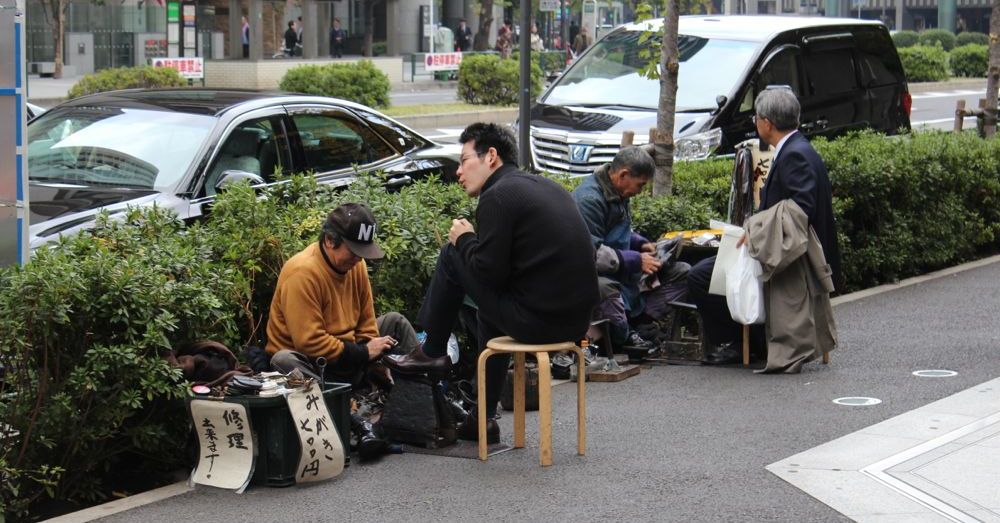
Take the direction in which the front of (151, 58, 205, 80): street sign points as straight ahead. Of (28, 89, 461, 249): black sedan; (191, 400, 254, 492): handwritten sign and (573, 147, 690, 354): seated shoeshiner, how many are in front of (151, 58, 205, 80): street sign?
3

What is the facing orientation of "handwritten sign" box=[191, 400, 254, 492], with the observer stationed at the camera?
facing the viewer

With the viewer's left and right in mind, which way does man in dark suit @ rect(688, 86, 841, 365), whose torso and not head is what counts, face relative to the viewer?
facing to the left of the viewer

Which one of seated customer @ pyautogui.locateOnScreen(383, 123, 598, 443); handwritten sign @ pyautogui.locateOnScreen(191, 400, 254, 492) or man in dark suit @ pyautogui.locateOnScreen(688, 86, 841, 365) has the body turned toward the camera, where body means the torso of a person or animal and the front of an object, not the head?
the handwritten sign

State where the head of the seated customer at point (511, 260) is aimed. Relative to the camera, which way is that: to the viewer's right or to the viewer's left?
to the viewer's left

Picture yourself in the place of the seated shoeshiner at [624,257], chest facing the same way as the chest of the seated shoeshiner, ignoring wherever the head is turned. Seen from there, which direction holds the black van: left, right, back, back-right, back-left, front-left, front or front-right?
back-left

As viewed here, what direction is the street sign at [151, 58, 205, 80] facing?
toward the camera

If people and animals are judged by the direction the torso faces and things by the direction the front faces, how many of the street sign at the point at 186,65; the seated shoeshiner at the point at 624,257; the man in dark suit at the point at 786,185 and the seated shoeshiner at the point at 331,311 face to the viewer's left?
1

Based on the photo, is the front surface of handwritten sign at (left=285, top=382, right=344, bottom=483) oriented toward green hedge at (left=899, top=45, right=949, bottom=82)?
no

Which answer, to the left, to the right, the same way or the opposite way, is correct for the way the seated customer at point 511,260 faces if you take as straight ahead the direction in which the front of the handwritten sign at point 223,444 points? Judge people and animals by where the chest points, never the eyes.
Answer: to the right

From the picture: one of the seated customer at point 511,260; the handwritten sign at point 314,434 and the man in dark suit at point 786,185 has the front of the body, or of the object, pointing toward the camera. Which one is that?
the handwritten sign

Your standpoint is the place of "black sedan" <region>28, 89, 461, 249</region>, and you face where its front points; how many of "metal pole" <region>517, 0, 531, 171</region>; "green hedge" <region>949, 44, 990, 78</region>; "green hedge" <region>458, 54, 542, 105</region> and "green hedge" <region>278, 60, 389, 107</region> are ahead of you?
0

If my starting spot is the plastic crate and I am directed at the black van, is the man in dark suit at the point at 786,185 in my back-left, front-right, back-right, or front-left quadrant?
front-right

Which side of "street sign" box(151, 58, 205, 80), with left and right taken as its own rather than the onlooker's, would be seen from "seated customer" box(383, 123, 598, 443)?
front

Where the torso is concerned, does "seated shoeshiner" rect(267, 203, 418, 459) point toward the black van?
no

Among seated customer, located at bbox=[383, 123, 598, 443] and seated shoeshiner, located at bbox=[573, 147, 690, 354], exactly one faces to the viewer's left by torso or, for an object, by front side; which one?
the seated customer

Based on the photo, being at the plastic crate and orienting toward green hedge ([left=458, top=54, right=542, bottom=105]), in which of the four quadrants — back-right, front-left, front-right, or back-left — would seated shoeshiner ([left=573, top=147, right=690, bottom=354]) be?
front-right

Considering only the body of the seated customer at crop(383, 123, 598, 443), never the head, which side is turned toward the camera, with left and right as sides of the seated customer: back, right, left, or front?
left
